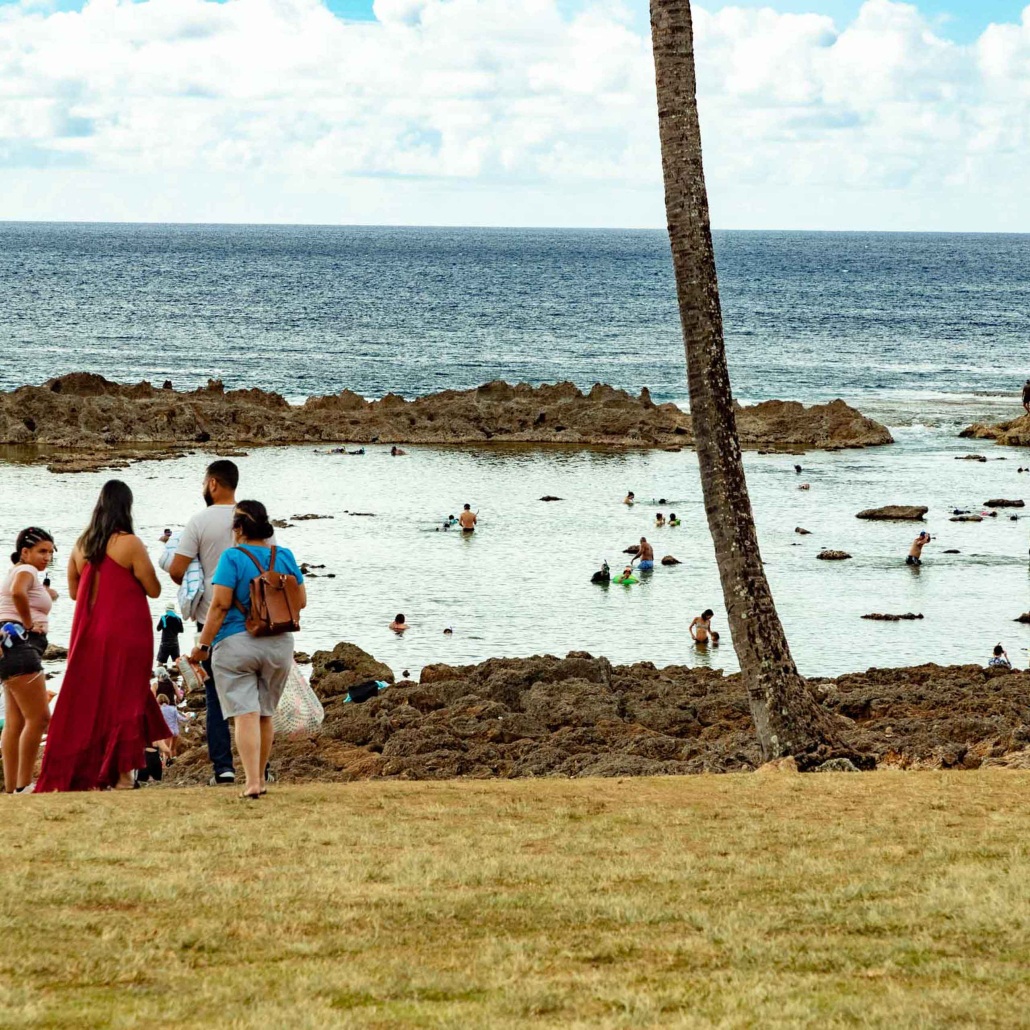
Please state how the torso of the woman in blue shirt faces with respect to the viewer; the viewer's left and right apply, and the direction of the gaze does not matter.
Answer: facing away from the viewer and to the left of the viewer

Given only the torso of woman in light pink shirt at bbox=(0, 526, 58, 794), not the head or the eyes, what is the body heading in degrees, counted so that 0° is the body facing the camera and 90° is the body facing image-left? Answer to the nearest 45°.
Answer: approximately 270°

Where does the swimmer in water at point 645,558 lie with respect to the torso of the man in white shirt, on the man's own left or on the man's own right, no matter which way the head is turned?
on the man's own right

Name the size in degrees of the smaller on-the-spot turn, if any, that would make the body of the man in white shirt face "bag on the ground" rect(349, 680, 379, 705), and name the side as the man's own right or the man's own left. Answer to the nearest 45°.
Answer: approximately 45° to the man's own right

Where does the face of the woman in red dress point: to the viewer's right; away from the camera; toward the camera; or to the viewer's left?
away from the camera

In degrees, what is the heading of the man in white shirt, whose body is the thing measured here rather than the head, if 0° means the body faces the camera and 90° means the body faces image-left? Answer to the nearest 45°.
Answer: approximately 135°

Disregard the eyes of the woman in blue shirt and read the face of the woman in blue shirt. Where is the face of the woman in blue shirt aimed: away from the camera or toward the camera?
away from the camera

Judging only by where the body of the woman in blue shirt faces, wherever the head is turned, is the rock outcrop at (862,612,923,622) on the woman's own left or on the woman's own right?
on the woman's own right

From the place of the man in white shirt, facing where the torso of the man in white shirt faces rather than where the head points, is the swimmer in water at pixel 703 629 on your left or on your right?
on your right

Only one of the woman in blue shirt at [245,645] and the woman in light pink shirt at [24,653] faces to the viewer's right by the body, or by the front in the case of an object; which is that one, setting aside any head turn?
the woman in light pink shirt
